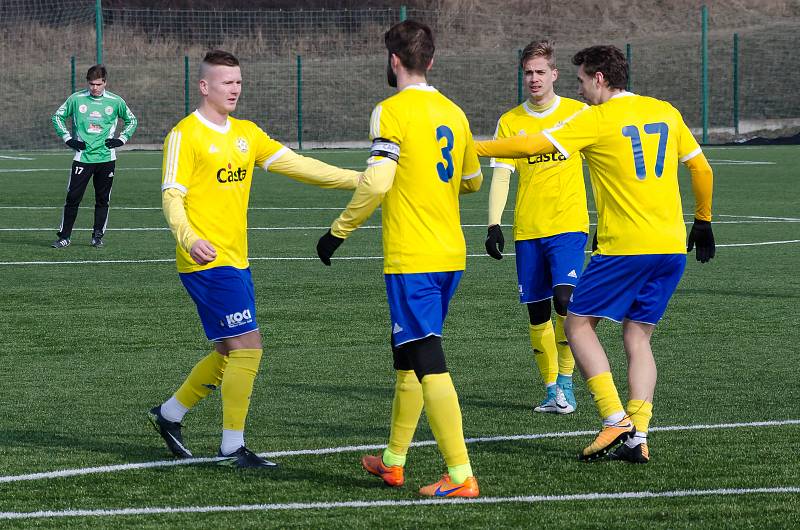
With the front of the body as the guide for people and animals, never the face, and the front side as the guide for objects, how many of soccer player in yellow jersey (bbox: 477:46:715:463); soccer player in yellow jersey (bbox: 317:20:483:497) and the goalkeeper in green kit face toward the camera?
1

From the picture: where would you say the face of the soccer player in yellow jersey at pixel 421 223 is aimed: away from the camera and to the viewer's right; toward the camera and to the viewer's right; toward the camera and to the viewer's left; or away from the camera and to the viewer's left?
away from the camera and to the viewer's left

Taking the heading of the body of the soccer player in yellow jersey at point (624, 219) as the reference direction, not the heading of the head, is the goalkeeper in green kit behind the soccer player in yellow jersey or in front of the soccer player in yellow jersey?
in front

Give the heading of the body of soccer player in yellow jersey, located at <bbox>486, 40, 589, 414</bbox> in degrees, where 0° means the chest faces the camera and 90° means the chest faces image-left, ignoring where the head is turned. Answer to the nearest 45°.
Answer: approximately 0°

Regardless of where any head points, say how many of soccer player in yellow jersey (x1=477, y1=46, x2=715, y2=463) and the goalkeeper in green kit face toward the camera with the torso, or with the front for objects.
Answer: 1

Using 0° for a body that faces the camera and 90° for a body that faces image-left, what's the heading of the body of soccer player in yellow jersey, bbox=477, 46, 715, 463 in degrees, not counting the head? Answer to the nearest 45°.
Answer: approximately 135°

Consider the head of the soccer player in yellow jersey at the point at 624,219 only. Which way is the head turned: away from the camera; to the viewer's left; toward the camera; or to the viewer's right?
to the viewer's left

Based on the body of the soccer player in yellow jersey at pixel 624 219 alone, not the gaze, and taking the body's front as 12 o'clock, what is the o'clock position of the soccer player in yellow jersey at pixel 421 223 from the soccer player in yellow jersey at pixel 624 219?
the soccer player in yellow jersey at pixel 421 223 is roughly at 9 o'clock from the soccer player in yellow jersey at pixel 624 219.

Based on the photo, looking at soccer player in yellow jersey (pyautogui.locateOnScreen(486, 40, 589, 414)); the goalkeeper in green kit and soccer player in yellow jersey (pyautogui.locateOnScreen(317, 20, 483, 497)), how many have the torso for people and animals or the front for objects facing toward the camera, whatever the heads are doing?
2

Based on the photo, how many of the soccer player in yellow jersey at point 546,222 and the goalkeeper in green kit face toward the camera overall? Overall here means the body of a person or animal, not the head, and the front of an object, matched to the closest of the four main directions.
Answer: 2

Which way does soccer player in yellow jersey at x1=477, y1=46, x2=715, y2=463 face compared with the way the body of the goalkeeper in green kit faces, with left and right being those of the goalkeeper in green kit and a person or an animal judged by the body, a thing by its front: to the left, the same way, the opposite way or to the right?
the opposite way
